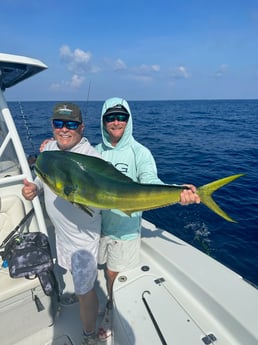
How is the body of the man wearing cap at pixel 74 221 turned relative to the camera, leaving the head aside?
toward the camera

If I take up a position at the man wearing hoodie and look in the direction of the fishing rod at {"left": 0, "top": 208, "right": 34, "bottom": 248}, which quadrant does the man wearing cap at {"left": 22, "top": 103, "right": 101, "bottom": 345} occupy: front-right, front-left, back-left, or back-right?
front-left

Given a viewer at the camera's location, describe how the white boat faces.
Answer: facing the viewer and to the right of the viewer

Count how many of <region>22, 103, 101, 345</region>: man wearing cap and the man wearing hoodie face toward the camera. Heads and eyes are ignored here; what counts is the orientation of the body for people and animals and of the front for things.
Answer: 2

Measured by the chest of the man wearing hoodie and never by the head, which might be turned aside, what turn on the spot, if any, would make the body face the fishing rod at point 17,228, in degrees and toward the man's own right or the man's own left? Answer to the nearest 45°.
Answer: approximately 90° to the man's own right

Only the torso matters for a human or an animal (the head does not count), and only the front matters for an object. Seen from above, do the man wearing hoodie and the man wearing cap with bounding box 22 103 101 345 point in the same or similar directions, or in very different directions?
same or similar directions

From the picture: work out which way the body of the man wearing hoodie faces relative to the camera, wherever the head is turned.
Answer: toward the camera

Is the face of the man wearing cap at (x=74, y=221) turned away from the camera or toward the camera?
toward the camera

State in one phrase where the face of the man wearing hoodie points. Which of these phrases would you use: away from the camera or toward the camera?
toward the camera
